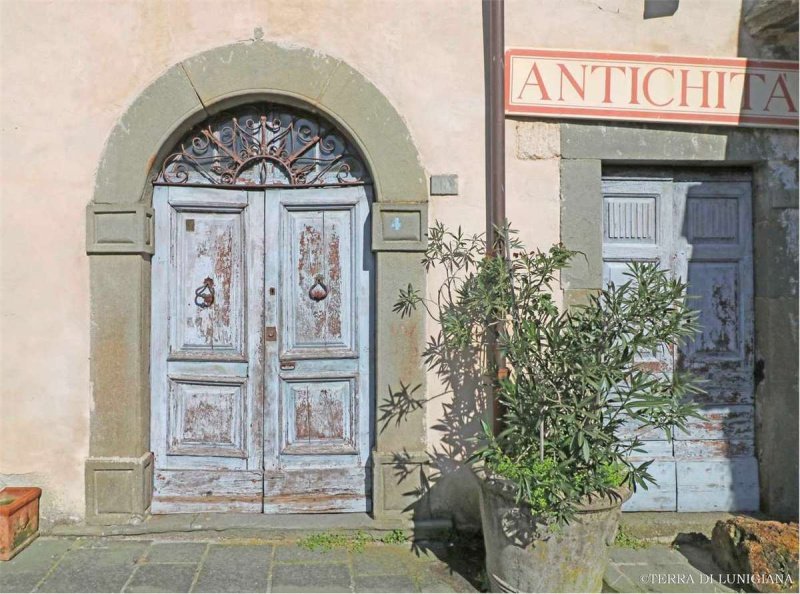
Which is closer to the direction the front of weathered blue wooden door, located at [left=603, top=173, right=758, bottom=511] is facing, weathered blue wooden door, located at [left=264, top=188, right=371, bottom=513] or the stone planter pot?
the stone planter pot

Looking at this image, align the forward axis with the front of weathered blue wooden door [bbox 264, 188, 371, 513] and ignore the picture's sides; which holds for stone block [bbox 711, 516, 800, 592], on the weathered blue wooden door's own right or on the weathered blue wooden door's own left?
on the weathered blue wooden door's own left

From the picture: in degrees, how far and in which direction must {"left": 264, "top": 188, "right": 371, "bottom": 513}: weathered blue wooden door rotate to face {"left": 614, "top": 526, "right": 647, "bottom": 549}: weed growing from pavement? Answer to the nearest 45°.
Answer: approximately 90° to its left

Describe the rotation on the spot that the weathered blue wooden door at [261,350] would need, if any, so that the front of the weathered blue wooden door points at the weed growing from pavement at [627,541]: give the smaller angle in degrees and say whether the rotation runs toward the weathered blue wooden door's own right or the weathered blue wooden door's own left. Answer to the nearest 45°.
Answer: approximately 90° to the weathered blue wooden door's own left

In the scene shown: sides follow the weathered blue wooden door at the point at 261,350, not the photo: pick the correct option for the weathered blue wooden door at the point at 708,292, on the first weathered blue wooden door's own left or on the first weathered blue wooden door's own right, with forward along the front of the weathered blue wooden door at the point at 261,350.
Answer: on the first weathered blue wooden door's own left

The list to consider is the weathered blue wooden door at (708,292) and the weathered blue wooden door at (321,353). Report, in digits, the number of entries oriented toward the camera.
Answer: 2

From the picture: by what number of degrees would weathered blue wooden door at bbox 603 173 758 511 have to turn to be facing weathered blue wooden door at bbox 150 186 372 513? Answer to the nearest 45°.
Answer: approximately 45° to its right

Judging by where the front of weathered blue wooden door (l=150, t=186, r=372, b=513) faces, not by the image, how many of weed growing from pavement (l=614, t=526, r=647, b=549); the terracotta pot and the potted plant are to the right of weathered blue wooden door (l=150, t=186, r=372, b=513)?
1

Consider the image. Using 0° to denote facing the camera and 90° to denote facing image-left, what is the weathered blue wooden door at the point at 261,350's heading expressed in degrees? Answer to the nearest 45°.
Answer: approximately 0°
